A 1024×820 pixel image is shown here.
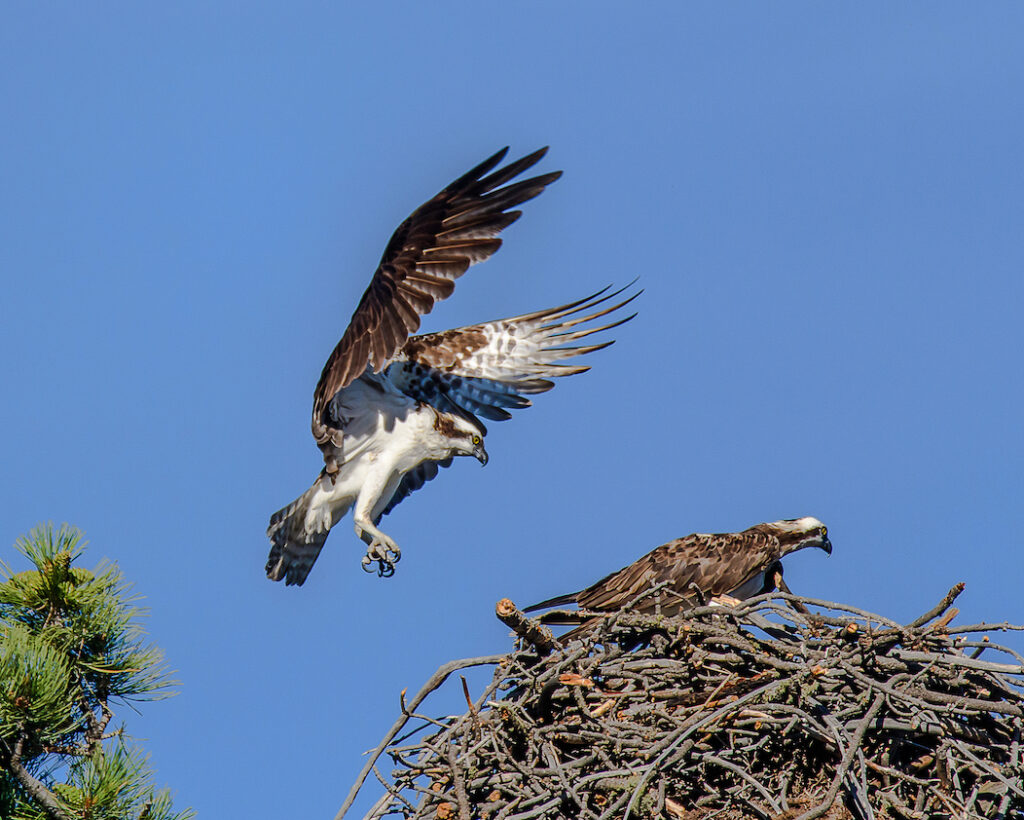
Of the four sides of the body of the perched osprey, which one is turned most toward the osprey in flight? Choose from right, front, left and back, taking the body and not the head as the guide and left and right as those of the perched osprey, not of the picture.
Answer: back

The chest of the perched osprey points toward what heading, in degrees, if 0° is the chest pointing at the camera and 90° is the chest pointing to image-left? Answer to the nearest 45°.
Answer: approximately 270°

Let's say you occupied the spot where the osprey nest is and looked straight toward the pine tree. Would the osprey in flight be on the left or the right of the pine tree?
right
